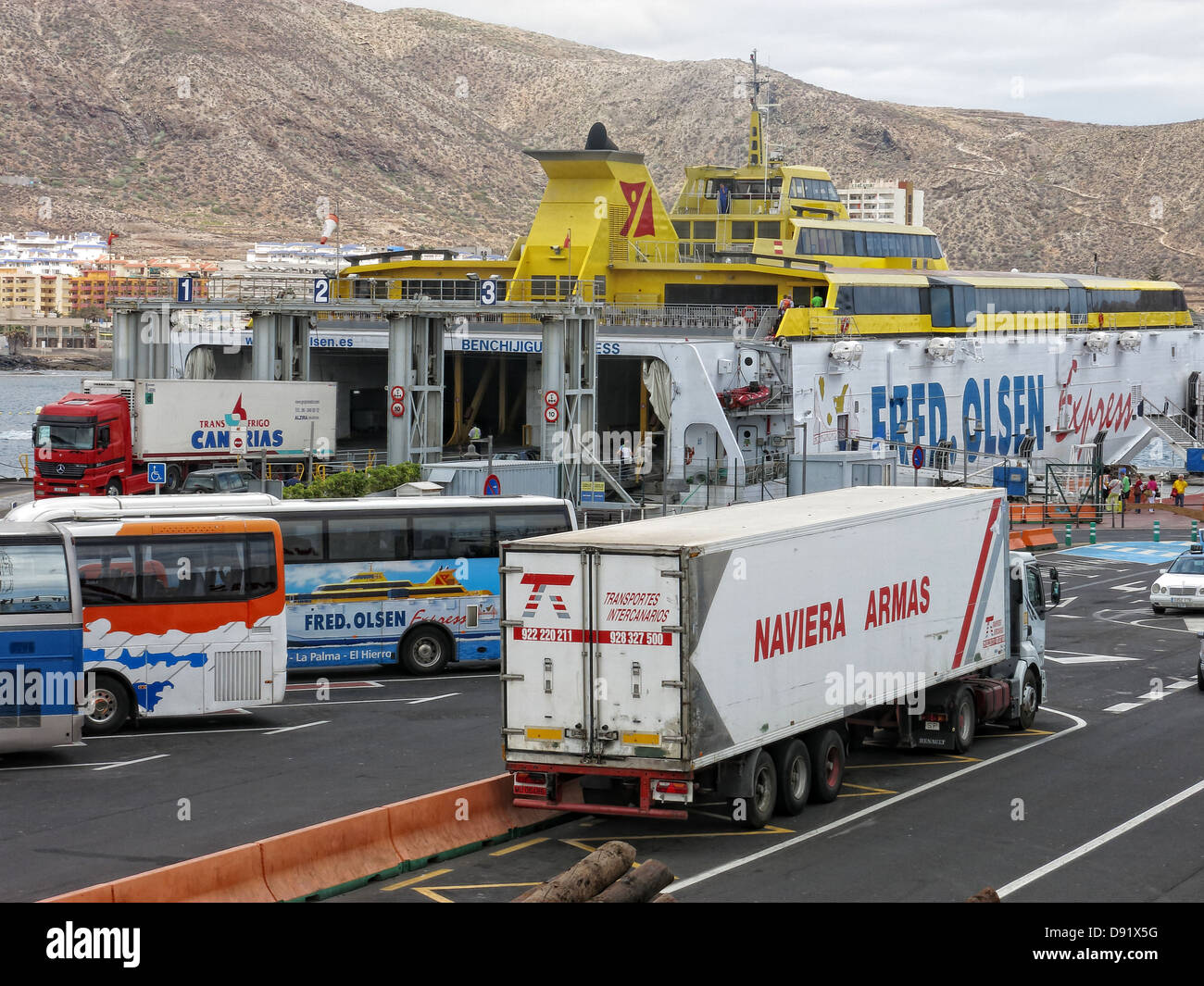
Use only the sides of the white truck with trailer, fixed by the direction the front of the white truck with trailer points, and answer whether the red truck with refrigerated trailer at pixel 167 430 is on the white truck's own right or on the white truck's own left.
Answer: on the white truck's own left

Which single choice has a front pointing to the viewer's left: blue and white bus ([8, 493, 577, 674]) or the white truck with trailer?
the blue and white bus

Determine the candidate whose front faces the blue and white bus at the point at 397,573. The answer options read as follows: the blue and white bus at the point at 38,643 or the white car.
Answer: the white car

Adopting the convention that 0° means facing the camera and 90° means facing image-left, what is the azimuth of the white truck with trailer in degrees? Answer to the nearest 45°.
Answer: approximately 225°

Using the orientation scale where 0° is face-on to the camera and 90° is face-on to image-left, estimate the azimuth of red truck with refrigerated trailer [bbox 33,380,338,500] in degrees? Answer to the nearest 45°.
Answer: approximately 45°

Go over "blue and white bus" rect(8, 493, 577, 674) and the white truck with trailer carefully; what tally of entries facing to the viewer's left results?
1

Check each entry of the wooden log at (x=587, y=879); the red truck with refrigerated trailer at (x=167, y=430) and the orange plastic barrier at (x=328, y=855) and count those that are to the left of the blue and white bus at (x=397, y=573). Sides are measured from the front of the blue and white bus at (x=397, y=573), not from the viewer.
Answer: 2

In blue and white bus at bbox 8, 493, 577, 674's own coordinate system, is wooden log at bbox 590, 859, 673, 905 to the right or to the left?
on its left

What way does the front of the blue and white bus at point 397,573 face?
to the viewer's left

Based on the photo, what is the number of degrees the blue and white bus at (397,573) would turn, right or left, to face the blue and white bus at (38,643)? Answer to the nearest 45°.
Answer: approximately 45° to its left
